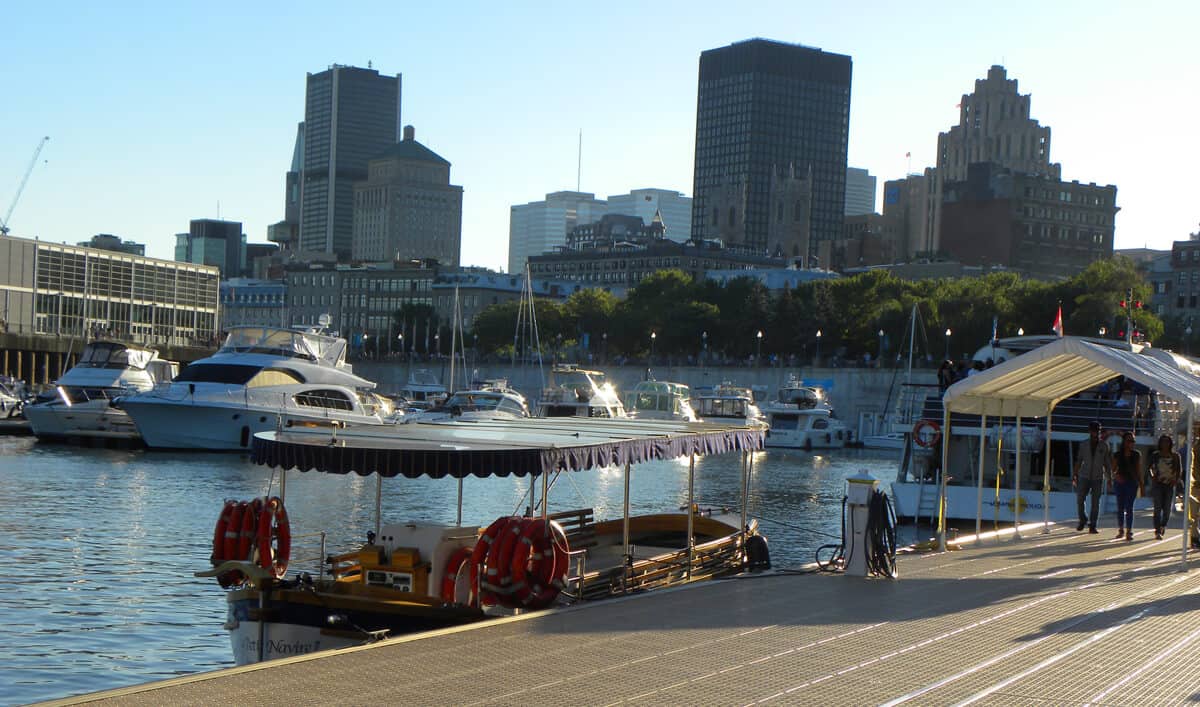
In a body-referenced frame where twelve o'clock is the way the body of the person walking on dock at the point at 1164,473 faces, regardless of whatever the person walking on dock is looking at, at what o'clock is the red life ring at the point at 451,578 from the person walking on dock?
The red life ring is roughly at 1 o'clock from the person walking on dock.

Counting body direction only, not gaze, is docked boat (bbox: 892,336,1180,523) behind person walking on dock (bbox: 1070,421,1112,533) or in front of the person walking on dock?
behind

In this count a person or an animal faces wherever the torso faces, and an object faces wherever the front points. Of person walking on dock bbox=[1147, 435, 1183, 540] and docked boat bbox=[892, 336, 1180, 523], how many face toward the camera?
1

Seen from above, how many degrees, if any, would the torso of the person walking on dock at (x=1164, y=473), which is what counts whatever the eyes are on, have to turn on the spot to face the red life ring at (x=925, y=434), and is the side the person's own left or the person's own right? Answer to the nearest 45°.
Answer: approximately 135° to the person's own right

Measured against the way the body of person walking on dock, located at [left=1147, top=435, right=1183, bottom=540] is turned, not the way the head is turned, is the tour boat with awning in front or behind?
in front

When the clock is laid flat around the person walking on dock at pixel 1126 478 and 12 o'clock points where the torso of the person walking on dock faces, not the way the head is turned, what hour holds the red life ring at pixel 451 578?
The red life ring is roughly at 1 o'clock from the person walking on dock.
